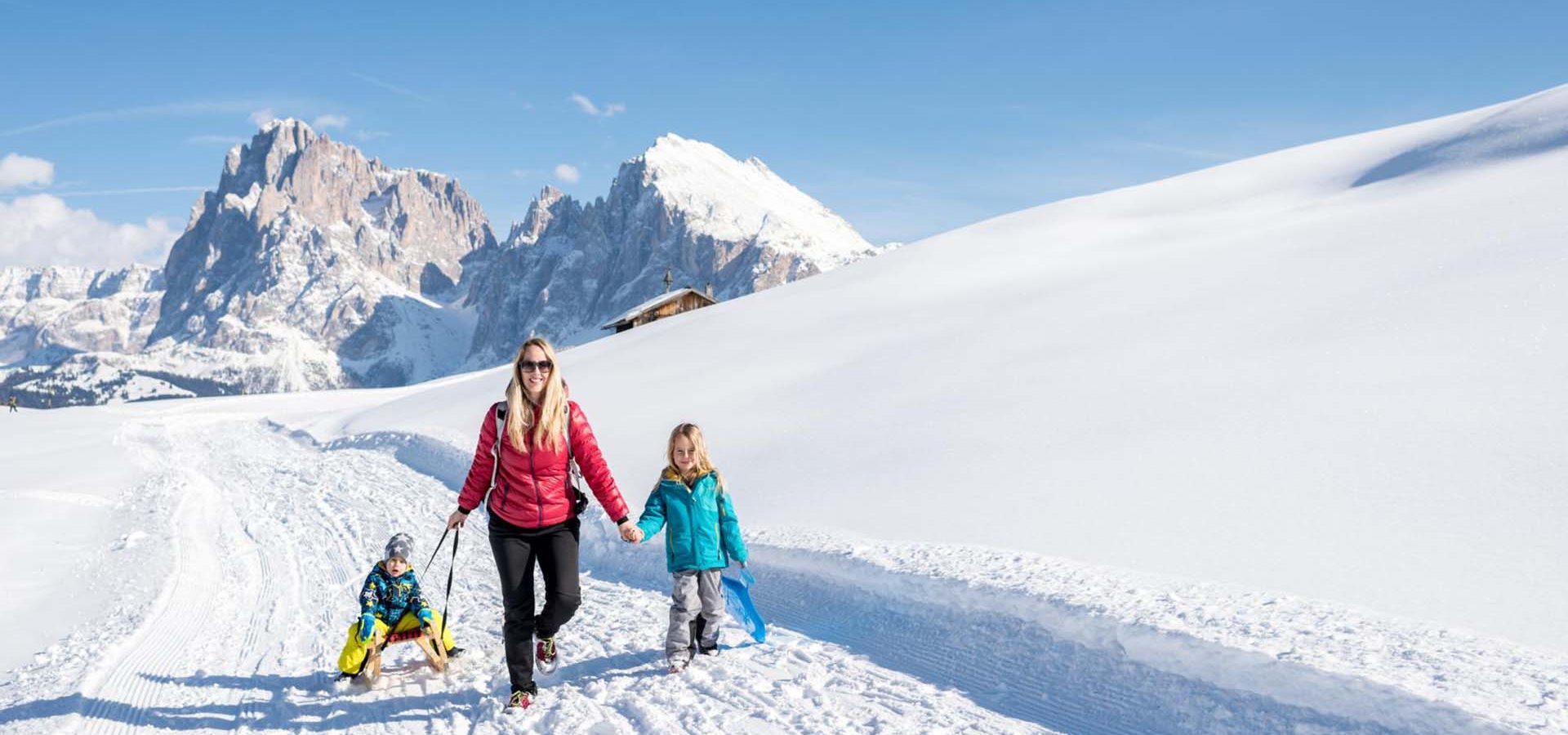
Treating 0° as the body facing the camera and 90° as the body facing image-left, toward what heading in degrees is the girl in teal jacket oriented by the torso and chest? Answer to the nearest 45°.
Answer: approximately 0°

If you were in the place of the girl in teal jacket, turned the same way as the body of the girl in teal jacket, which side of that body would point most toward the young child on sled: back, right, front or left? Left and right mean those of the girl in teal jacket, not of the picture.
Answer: right

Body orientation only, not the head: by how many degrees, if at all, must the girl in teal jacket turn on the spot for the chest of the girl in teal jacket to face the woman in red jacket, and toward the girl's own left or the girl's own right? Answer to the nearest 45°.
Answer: approximately 45° to the girl's own right

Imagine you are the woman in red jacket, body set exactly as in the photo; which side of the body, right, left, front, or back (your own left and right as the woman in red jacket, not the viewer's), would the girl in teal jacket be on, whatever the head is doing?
left

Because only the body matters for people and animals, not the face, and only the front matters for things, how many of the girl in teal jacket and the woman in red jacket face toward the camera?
2
